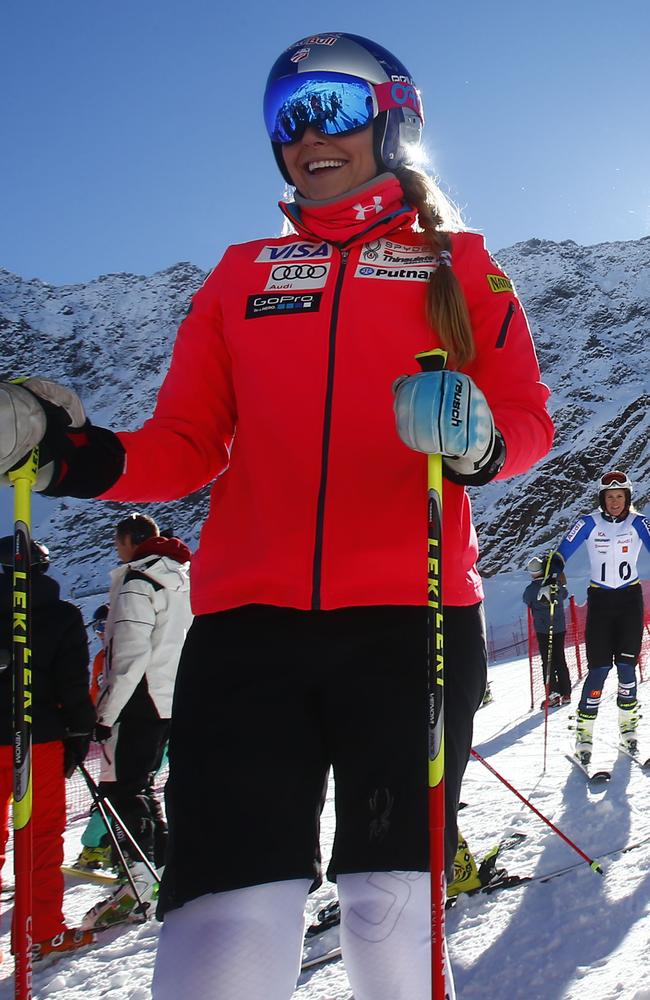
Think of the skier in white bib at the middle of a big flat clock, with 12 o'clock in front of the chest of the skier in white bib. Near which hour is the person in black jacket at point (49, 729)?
The person in black jacket is roughly at 1 o'clock from the skier in white bib.

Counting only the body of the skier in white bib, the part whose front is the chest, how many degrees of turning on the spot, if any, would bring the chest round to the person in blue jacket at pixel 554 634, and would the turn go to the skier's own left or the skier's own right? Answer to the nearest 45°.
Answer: approximately 180°

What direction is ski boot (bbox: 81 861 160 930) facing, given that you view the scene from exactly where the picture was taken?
facing to the left of the viewer

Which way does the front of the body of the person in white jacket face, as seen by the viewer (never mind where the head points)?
to the viewer's left

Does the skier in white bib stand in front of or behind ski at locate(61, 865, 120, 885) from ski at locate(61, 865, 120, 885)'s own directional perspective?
behind

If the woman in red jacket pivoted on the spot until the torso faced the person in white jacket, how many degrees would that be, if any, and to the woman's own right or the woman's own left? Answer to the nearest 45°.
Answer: approximately 180°

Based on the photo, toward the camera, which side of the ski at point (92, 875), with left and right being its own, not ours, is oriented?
left

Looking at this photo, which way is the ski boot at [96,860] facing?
to the viewer's left

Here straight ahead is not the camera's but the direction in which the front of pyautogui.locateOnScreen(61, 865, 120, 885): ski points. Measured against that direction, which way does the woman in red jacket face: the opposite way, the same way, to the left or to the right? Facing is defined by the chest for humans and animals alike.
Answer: to the left

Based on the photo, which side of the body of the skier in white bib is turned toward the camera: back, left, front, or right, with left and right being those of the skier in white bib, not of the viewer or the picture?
front
